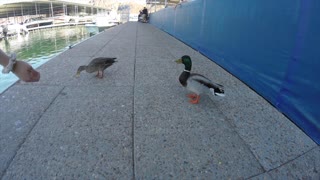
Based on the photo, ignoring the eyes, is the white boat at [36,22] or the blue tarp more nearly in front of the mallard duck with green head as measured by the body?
the white boat

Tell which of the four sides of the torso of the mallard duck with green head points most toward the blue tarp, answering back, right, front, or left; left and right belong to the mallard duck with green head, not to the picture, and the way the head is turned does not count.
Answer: back

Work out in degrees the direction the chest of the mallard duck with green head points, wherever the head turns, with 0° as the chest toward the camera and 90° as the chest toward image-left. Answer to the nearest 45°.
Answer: approximately 90°
